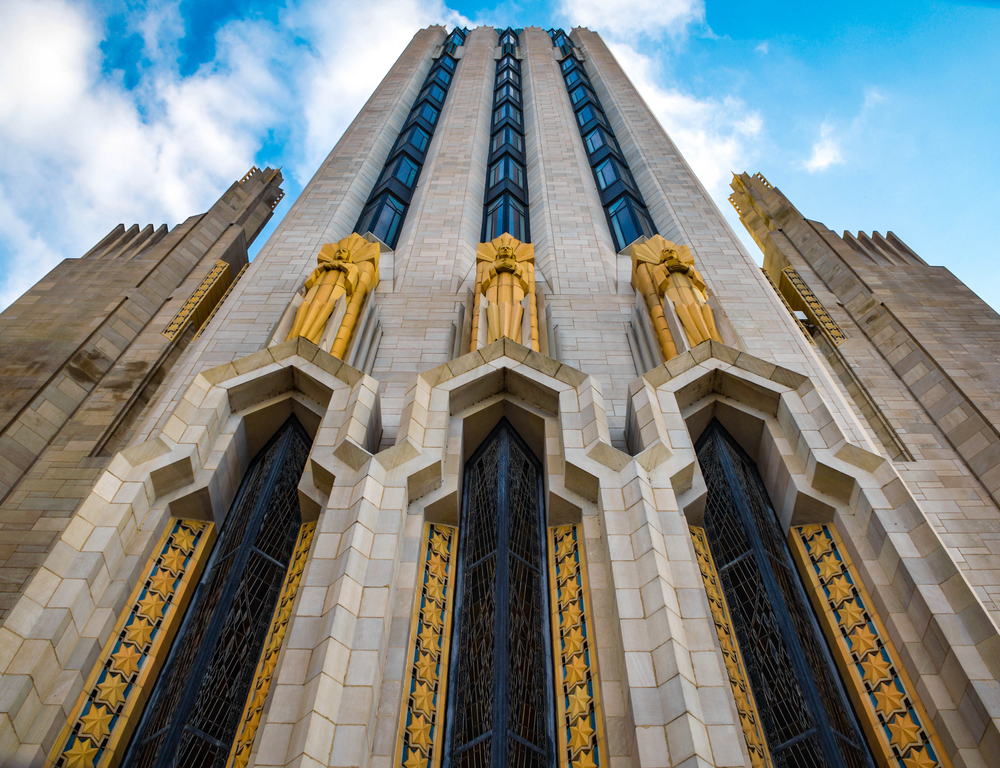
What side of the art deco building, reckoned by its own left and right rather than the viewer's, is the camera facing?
front
